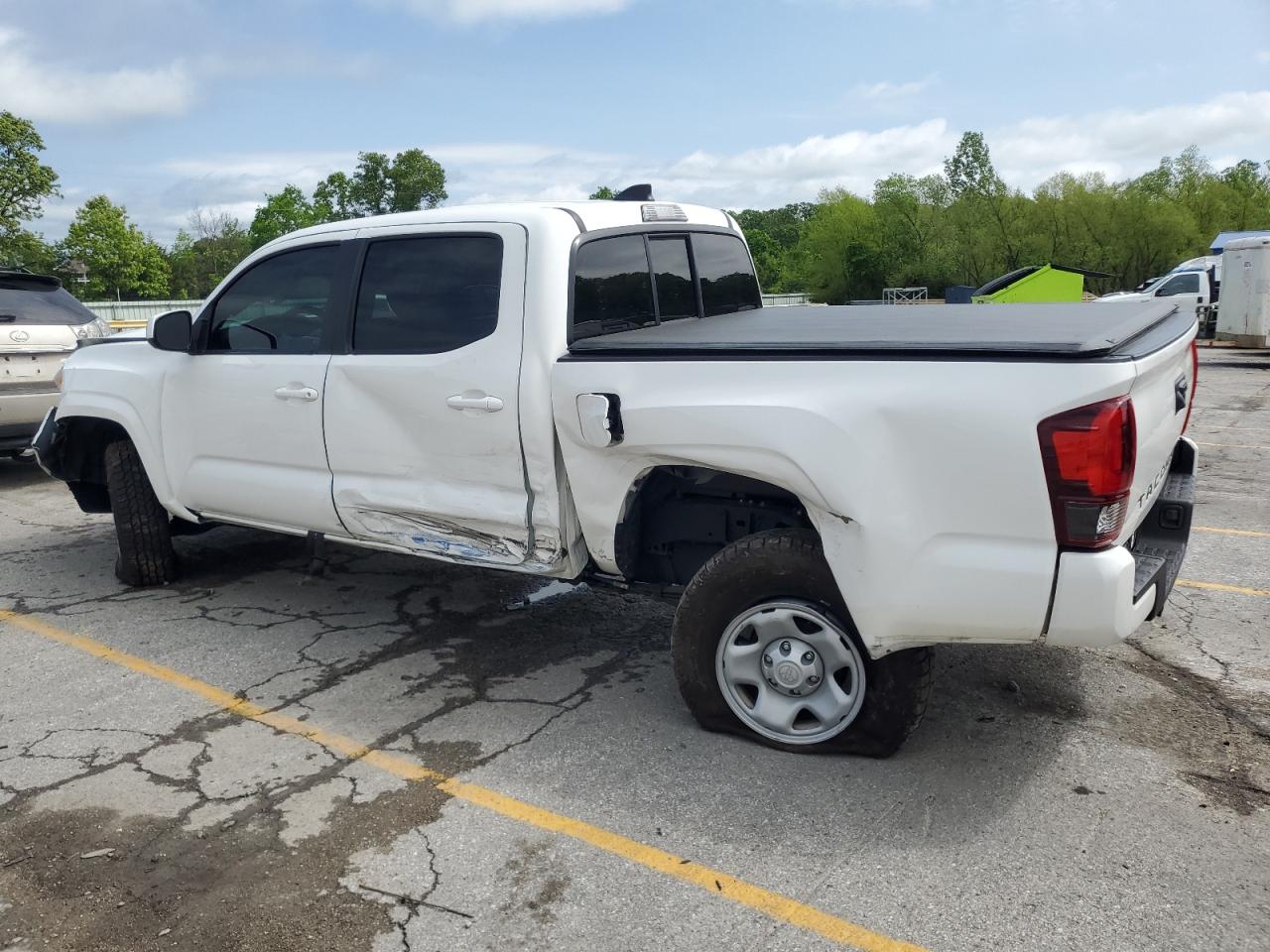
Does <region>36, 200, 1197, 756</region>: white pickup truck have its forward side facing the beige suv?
yes

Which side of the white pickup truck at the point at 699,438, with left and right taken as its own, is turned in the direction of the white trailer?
right

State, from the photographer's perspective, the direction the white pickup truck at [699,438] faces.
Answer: facing away from the viewer and to the left of the viewer

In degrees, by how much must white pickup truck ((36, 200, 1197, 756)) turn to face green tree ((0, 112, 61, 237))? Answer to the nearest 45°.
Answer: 0° — it already faces it

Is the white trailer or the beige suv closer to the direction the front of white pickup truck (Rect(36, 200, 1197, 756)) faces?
the beige suv

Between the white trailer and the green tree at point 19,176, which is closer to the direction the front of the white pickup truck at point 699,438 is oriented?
the green tree

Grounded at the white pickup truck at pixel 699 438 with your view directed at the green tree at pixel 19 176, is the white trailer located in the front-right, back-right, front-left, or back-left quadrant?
front-right
